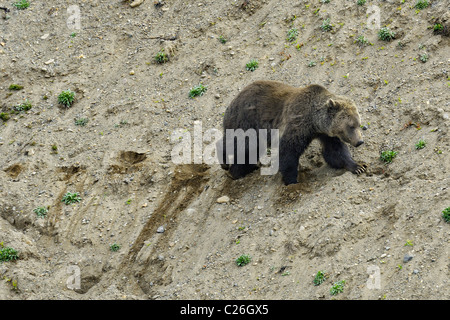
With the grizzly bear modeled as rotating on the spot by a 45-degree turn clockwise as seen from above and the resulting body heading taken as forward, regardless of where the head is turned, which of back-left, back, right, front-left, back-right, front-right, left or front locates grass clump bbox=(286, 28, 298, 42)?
back-left

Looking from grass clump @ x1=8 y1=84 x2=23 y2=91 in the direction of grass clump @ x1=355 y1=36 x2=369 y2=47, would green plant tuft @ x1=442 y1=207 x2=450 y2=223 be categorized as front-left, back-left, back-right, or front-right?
front-right

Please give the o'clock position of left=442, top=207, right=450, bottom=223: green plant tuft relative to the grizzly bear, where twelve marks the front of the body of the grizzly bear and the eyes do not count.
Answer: The green plant tuft is roughly at 2 o'clock from the grizzly bear.

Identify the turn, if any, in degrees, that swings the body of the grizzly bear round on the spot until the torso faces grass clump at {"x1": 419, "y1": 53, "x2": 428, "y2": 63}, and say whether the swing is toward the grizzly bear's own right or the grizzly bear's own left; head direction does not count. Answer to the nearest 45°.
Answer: approximately 45° to the grizzly bear's own left

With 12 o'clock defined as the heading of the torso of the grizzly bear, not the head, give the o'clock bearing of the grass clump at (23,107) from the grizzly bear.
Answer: The grass clump is roughly at 7 o'clock from the grizzly bear.

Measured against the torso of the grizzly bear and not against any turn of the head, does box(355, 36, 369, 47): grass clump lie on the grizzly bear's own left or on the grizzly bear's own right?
on the grizzly bear's own left

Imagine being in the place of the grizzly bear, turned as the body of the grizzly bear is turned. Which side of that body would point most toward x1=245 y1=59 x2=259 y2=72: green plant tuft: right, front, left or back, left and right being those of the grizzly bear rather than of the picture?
left

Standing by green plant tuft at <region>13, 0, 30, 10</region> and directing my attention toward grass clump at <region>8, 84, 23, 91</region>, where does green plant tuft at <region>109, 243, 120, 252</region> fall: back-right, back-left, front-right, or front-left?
front-left

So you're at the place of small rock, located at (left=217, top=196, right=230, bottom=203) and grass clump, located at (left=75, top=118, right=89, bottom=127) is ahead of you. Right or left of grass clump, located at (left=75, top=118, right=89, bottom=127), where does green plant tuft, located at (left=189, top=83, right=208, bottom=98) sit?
right

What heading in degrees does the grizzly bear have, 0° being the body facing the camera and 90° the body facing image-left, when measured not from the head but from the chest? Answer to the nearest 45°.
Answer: approximately 270°

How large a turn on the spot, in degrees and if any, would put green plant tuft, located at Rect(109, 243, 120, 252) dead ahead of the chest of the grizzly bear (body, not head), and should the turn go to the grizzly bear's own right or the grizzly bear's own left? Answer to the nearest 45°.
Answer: approximately 180°

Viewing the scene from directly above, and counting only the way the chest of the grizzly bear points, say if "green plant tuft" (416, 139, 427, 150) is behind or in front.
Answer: in front

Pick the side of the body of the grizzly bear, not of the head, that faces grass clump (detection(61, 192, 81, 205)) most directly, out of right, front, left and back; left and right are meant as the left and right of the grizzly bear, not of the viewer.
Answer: back

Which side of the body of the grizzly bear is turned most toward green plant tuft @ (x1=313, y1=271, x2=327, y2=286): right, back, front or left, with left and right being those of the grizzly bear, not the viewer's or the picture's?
right

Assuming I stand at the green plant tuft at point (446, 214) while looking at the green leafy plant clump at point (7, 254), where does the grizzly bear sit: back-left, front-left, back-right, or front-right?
front-right

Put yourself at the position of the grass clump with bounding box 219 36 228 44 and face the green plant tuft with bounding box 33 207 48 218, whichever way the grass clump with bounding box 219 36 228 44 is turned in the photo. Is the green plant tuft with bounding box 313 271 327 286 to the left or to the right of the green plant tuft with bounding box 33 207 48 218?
left

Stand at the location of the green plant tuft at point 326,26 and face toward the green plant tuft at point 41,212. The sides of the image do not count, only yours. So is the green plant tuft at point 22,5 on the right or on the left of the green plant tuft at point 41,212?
right

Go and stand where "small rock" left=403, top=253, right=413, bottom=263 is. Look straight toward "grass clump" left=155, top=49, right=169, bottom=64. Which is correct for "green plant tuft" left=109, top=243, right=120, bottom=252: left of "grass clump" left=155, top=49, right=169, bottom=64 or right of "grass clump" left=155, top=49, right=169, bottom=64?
left
